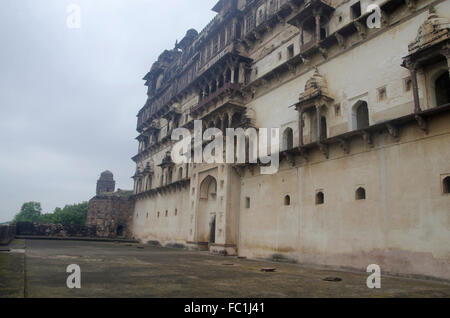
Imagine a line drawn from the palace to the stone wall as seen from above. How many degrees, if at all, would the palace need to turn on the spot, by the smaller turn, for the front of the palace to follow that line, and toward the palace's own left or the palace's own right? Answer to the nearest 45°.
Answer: approximately 90° to the palace's own right

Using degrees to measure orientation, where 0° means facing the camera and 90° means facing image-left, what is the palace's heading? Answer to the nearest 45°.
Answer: approximately 45°

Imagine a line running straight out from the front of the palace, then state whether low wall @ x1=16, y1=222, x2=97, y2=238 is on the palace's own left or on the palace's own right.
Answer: on the palace's own right
